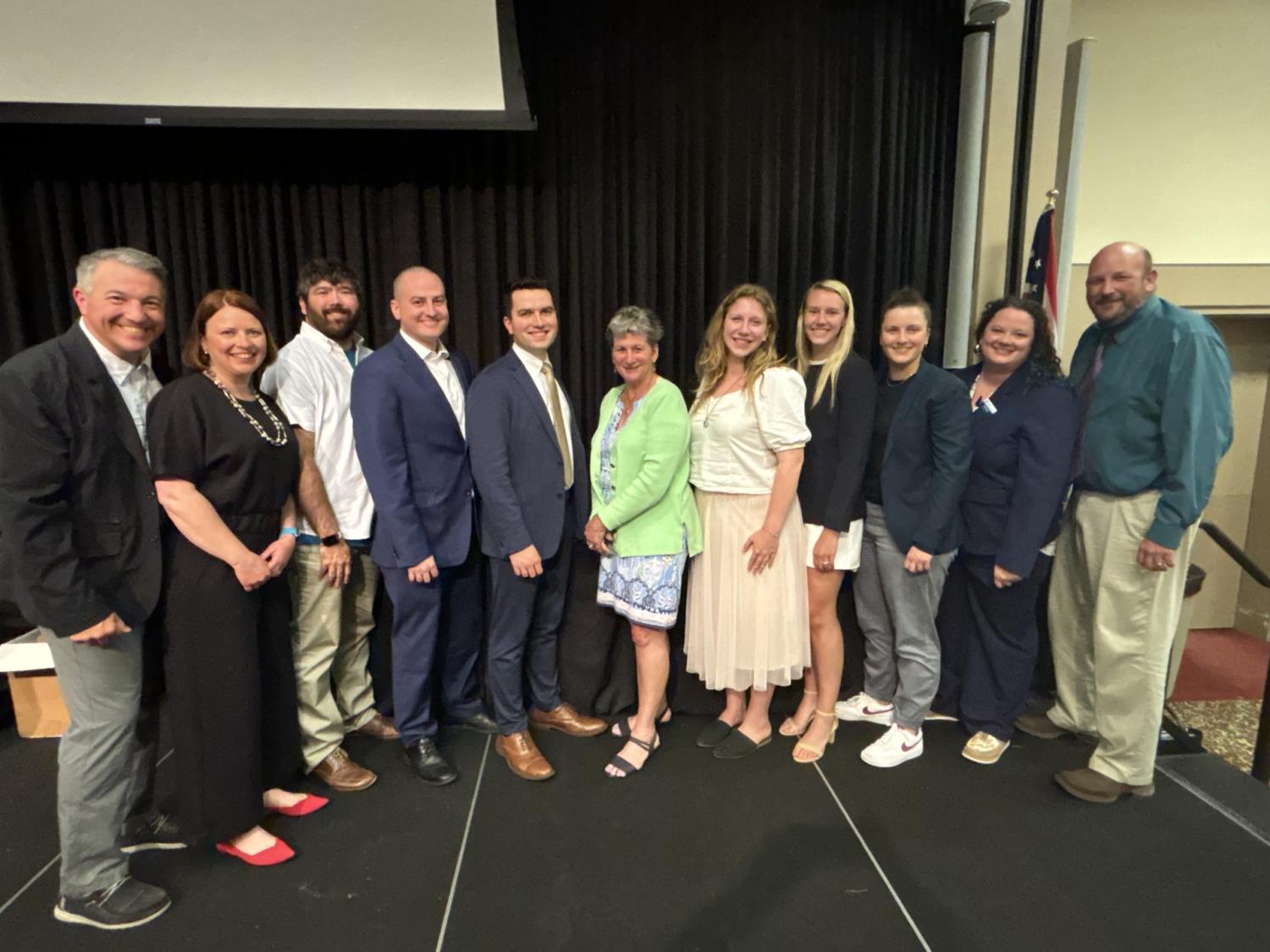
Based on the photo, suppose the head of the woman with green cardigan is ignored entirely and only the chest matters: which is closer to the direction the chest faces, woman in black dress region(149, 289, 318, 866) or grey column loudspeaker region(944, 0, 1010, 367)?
the woman in black dress

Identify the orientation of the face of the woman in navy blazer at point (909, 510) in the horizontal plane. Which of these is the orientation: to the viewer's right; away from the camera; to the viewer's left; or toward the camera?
toward the camera

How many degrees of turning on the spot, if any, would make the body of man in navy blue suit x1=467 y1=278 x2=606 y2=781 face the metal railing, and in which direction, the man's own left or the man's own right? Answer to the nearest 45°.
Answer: approximately 45° to the man's own left

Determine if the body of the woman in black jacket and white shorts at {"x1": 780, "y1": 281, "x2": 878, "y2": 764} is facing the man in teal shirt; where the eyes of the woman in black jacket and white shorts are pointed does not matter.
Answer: no

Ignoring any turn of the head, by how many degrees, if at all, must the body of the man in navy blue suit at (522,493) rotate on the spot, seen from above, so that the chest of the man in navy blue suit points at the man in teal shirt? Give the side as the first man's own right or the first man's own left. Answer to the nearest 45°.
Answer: approximately 45° to the first man's own left

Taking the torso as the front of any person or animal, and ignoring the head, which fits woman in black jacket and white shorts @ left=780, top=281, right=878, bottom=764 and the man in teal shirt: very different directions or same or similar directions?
same or similar directions

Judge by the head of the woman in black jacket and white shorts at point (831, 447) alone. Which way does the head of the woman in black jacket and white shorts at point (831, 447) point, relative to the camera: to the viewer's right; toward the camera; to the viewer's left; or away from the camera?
toward the camera

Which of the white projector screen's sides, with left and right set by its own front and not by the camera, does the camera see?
front

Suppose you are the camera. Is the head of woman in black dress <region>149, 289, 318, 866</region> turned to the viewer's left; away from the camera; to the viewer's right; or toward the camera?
toward the camera

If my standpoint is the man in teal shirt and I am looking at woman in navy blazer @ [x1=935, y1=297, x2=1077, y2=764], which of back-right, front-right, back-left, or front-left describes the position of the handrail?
back-right
